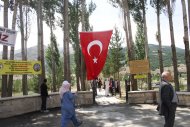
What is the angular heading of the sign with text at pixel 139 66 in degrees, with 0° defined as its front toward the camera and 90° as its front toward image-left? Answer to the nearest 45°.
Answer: approximately 0°

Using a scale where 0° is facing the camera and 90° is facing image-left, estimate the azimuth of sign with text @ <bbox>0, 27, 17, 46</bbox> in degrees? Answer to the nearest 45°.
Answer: approximately 0°

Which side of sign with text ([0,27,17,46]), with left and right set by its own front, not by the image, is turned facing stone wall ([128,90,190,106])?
left
